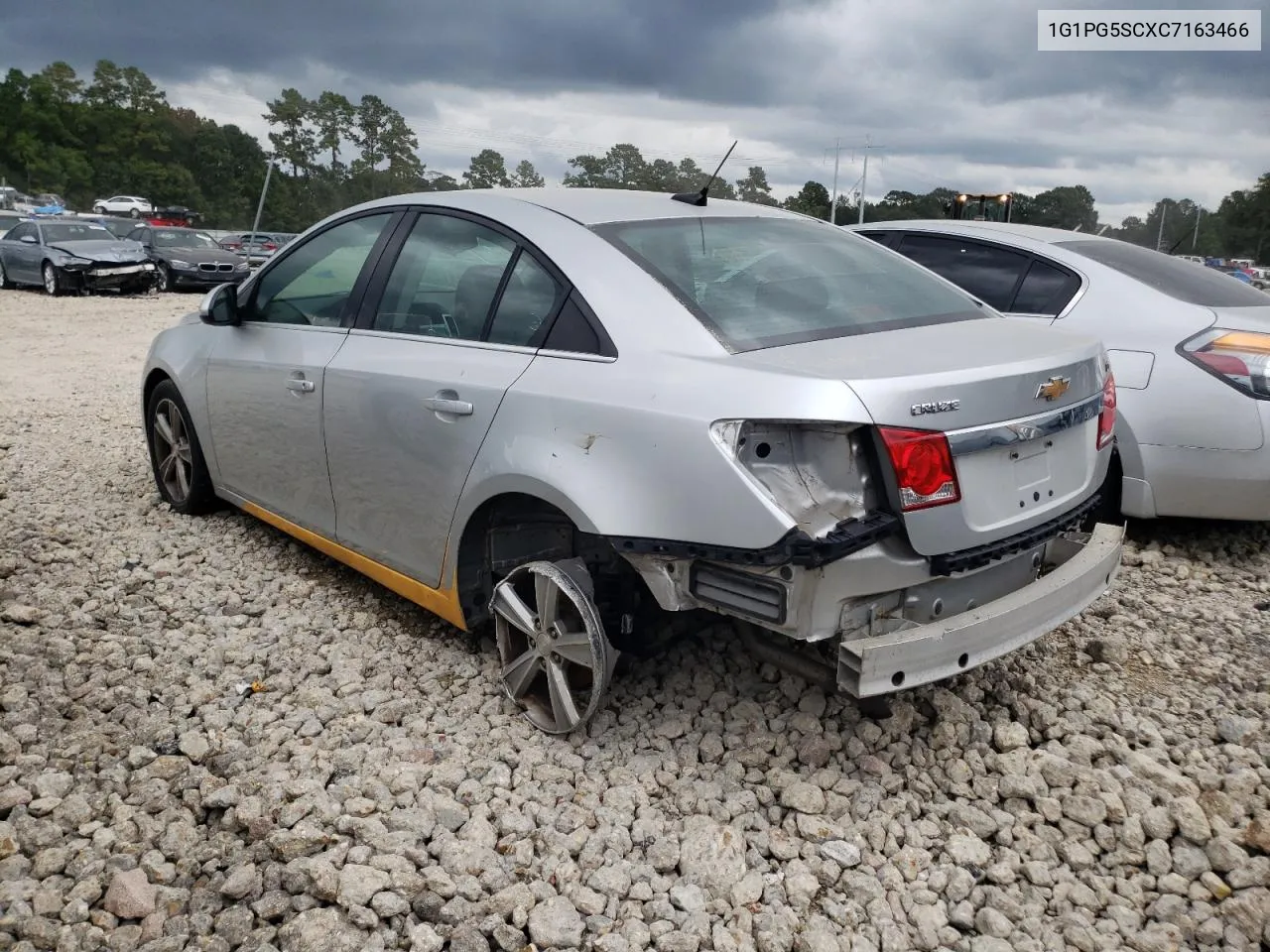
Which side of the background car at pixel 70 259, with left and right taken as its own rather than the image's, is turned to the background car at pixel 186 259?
left

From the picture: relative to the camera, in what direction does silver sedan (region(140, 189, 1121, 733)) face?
facing away from the viewer and to the left of the viewer

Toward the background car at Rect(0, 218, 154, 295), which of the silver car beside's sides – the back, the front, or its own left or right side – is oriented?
front

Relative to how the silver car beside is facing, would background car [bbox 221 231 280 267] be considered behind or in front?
in front

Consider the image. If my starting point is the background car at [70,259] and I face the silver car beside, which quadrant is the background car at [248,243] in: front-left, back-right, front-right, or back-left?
back-left

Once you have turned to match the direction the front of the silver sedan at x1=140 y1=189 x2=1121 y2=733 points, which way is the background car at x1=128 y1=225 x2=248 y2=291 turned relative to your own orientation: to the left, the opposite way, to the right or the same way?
the opposite way

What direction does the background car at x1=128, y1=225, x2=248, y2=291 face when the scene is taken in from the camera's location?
facing the viewer and to the right of the viewer

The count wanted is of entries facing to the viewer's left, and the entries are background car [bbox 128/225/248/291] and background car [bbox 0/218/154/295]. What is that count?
0

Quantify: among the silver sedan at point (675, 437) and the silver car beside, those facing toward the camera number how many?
0

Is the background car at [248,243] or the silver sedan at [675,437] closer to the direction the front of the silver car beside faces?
the background car

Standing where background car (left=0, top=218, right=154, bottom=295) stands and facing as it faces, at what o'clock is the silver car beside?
The silver car beside is roughly at 1 o'clock from the background car.

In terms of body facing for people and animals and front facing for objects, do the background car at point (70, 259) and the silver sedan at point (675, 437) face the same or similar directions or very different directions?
very different directions

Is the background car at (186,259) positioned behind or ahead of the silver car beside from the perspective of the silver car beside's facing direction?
ahead

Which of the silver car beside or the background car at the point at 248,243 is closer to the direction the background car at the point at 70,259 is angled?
the silver car beside

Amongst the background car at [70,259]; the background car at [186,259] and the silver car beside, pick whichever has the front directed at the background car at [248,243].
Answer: the silver car beside

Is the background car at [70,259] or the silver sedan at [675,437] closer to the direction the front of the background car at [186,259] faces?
the silver sedan

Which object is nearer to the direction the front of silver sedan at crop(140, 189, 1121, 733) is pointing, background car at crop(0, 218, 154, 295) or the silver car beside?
the background car

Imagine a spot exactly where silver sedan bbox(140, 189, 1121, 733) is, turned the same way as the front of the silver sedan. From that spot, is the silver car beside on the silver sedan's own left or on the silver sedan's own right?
on the silver sedan's own right

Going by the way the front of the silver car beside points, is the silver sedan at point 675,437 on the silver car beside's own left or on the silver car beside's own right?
on the silver car beside's own left

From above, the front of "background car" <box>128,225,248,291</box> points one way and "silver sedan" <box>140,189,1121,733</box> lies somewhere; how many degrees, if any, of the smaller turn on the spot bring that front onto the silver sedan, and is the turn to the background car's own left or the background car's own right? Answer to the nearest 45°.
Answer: approximately 45° to the background car's own right
